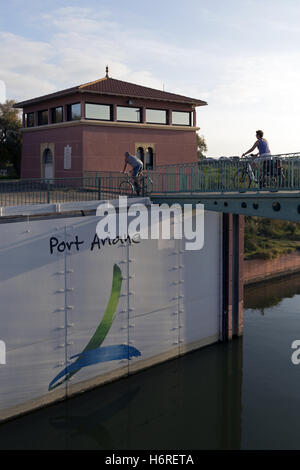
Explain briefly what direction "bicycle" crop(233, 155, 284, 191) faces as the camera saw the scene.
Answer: facing to the left of the viewer

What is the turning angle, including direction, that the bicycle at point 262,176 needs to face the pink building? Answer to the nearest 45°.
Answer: approximately 45° to its right

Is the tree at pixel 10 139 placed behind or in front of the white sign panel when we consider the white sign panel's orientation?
behind
